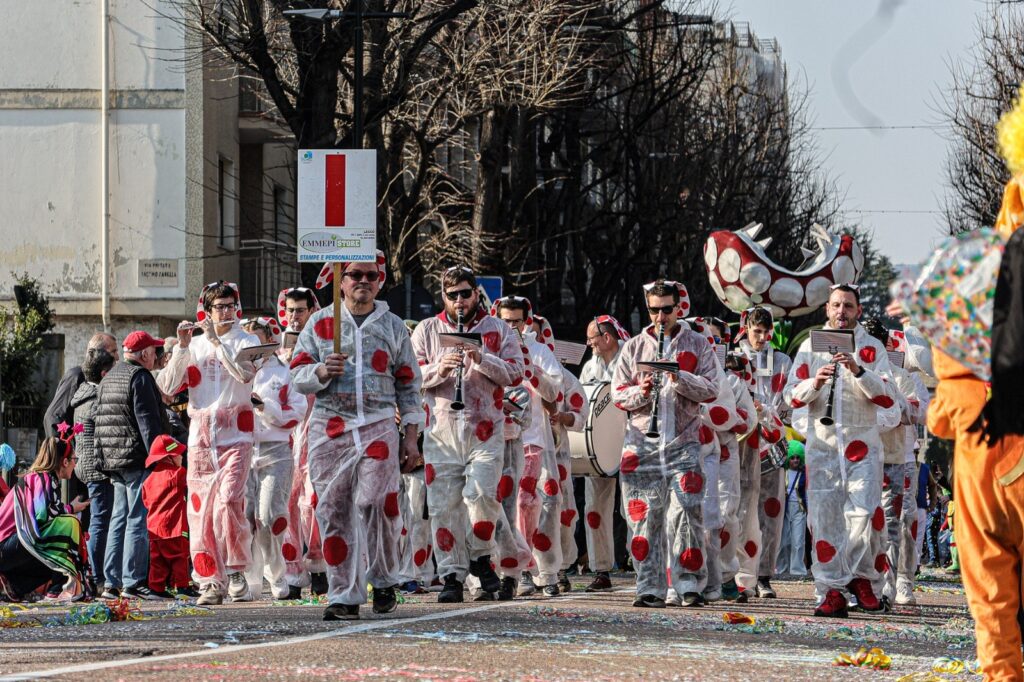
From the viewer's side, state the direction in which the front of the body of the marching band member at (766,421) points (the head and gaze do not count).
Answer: toward the camera

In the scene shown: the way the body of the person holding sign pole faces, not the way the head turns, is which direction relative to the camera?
toward the camera

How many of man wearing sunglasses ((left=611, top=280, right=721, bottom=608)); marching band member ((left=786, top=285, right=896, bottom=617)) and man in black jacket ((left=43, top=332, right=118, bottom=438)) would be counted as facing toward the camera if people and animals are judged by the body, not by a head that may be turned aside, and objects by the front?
2

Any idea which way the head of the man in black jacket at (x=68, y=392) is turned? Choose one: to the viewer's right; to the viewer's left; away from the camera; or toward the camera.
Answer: to the viewer's right

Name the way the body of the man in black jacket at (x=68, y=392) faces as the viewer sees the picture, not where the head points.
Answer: to the viewer's right

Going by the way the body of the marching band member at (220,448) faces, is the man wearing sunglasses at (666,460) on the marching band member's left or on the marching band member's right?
on the marching band member's left
